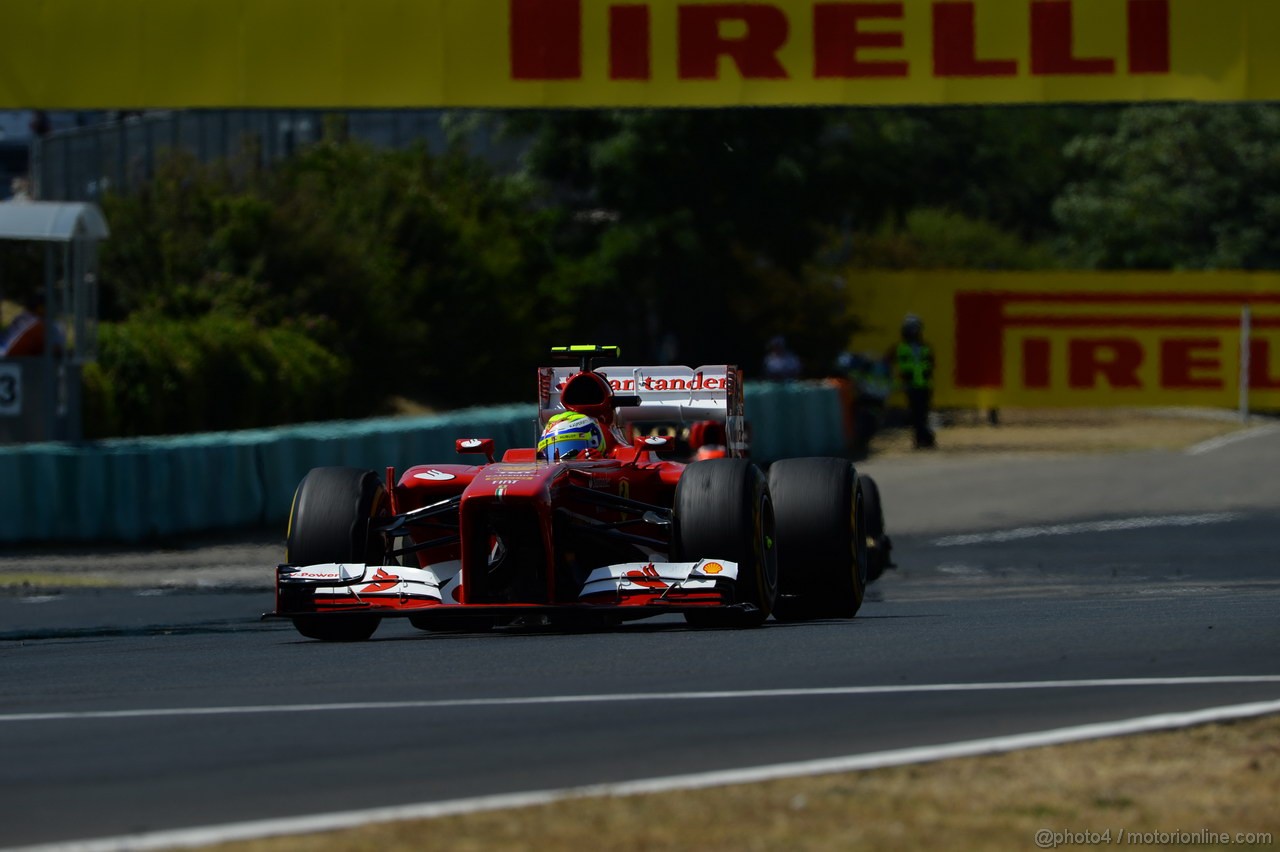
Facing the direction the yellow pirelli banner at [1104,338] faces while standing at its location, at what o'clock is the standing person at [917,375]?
The standing person is roughly at 1 o'clock from the yellow pirelli banner.

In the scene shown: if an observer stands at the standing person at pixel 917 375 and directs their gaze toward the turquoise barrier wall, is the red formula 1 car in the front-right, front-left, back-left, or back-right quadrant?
front-left

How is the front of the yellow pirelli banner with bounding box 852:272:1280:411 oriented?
toward the camera

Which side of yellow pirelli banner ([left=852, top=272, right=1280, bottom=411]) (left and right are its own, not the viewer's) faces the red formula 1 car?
front

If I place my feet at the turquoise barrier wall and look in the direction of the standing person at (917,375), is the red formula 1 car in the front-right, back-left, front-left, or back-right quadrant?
back-right

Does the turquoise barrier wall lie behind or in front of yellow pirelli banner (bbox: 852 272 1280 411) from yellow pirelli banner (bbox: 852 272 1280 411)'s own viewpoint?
in front

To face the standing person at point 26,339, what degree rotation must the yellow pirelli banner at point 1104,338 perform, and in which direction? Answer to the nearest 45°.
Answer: approximately 45° to its right
